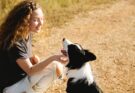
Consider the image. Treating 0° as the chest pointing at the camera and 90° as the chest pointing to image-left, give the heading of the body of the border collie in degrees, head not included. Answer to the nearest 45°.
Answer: approximately 90°

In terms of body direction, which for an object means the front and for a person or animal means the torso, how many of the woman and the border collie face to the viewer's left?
1

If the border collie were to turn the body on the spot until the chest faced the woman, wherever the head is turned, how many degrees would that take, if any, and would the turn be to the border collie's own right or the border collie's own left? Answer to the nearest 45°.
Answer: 0° — it already faces them

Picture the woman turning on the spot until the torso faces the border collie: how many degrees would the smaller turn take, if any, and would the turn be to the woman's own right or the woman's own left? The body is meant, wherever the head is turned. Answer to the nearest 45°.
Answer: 0° — they already face it

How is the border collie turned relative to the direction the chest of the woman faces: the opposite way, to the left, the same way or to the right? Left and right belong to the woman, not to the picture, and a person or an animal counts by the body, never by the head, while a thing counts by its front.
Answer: the opposite way

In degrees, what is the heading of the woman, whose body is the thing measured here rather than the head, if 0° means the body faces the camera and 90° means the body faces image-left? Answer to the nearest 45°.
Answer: approximately 270°
